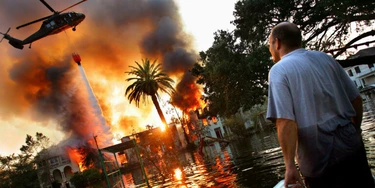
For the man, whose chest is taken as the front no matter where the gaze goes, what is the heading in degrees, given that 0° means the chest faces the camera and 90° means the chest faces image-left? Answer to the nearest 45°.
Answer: approximately 135°

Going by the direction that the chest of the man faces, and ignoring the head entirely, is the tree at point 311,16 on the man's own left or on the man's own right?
on the man's own right

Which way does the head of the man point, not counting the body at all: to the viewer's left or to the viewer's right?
to the viewer's left

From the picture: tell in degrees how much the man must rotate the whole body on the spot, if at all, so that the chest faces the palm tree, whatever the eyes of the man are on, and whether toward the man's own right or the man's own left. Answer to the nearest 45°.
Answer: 0° — they already face it

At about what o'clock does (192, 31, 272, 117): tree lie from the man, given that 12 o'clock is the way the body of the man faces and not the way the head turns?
The tree is roughly at 1 o'clock from the man.
